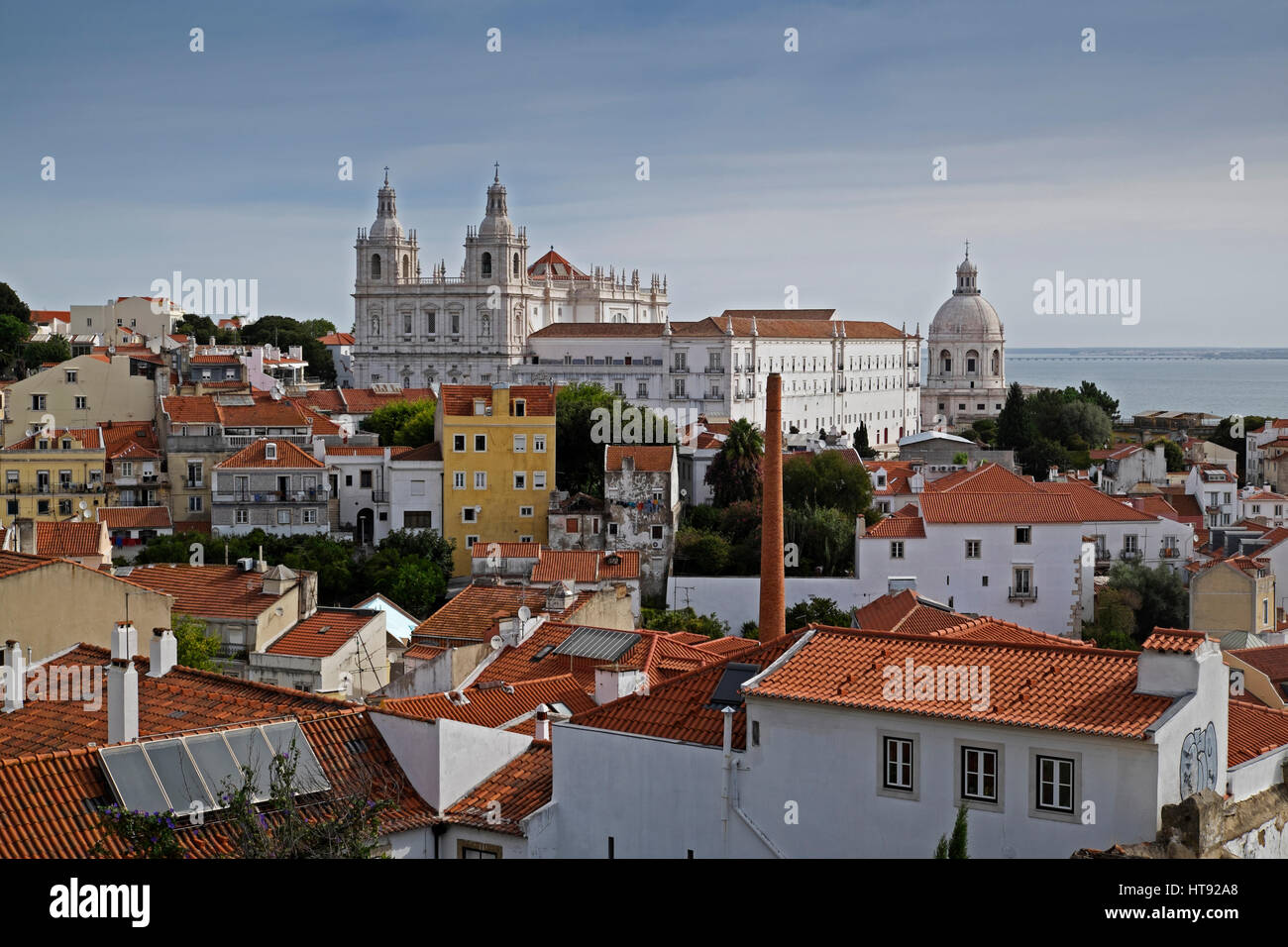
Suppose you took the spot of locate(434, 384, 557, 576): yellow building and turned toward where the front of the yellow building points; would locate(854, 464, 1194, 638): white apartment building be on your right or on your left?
on your left

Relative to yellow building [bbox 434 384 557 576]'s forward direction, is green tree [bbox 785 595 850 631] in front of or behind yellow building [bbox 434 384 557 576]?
in front

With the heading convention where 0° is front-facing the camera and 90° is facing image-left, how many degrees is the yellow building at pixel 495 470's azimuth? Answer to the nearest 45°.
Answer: approximately 0°

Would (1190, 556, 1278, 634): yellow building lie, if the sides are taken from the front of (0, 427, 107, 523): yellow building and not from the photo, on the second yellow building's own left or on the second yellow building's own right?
on the second yellow building's own left

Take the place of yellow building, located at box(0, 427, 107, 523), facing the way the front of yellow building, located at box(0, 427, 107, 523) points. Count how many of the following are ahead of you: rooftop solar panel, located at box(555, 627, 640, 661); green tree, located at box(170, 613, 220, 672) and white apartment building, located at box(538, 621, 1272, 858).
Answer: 3

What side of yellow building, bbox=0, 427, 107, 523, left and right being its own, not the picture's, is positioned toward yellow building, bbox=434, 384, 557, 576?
left

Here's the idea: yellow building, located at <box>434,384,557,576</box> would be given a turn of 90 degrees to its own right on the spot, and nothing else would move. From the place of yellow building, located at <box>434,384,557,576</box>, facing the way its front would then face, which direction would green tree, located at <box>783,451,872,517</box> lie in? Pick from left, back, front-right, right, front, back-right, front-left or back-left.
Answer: back

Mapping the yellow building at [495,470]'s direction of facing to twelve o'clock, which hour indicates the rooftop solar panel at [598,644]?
The rooftop solar panel is roughly at 12 o'clock from the yellow building.

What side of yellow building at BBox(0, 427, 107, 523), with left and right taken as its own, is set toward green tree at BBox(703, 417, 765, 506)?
left

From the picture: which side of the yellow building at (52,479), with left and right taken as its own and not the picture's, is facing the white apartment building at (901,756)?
front

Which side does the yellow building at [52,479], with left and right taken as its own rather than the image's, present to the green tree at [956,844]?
front

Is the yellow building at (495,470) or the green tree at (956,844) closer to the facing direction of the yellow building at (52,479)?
the green tree

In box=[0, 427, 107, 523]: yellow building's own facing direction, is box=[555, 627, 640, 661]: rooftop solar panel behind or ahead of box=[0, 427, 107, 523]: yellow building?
ahead

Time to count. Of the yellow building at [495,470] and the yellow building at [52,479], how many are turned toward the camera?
2
